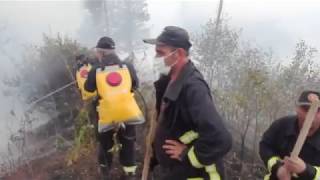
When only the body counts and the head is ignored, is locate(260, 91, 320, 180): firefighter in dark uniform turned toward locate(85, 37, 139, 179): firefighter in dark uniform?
no

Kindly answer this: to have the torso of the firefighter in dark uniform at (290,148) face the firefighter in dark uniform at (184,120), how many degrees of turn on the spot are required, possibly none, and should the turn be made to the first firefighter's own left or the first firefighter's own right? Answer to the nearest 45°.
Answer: approximately 45° to the first firefighter's own right

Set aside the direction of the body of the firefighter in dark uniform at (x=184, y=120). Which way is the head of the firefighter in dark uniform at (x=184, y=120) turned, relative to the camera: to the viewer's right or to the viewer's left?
to the viewer's left

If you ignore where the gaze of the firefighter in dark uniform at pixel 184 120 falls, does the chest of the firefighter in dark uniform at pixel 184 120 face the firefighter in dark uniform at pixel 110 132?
no

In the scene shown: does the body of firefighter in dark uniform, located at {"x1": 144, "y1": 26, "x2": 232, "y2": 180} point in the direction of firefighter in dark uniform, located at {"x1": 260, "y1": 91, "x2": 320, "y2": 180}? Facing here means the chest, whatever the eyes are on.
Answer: no

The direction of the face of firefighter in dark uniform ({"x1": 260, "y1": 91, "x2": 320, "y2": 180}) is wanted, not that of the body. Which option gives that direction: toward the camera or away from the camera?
toward the camera

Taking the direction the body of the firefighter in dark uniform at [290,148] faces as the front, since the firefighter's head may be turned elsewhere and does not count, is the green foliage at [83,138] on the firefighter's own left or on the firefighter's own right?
on the firefighter's own right

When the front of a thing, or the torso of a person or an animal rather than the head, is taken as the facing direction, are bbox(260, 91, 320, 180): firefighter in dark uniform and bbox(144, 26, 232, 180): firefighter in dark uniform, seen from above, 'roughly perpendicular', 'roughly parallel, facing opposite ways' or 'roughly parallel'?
roughly perpendicular

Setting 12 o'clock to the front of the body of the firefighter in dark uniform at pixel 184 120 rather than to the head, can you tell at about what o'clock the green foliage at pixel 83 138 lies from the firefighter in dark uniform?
The green foliage is roughly at 2 o'clock from the firefighter in dark uniform.

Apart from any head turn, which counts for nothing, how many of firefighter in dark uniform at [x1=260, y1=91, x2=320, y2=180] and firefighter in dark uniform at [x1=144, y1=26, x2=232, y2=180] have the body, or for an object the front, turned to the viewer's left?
1
